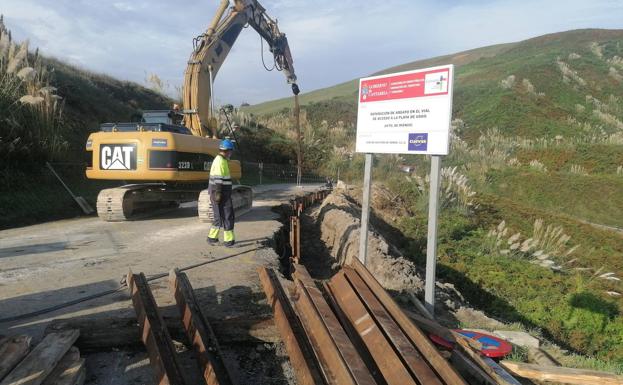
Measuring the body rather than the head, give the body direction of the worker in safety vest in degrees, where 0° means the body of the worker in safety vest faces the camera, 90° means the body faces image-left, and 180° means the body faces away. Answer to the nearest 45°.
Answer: approximately 270°

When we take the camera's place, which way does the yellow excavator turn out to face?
facing away from the viewer and to the right of the viewer

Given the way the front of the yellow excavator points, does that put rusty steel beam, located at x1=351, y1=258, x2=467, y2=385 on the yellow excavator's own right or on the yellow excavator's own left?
on the yellow excavator's own right

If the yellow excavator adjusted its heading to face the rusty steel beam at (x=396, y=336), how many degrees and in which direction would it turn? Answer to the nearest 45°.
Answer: approximately 135° to its right

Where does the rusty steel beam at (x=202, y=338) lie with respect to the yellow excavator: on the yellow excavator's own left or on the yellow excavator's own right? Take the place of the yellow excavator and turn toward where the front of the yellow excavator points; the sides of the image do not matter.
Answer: on the yellow excavator's own right

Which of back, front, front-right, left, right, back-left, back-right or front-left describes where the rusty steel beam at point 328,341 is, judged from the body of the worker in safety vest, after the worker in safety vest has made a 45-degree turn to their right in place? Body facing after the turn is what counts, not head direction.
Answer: front-right

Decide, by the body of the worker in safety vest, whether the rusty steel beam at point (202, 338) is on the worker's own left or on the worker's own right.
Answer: on the worker's own right
